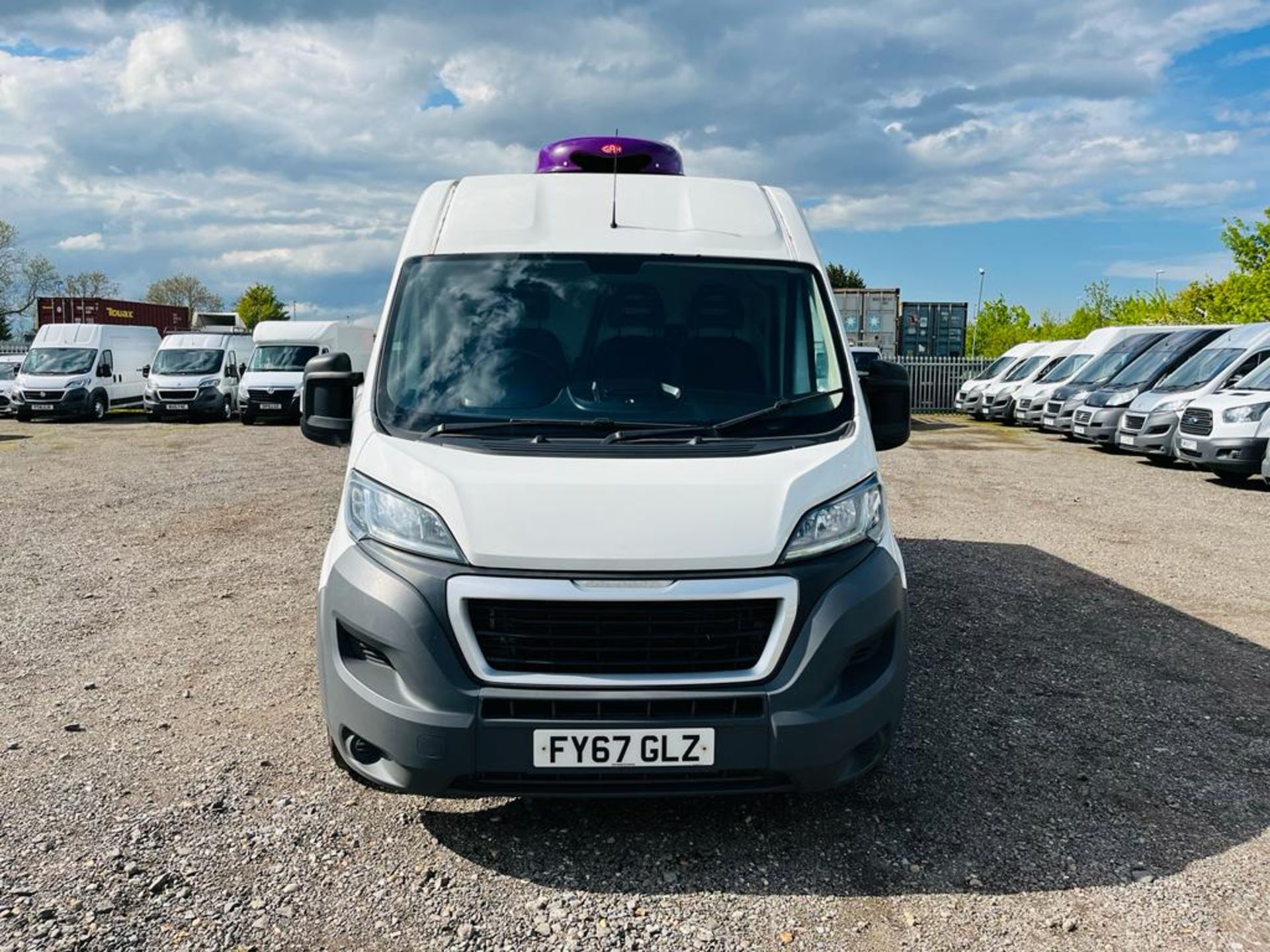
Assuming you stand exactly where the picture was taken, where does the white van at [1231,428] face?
facing the viewer and to the left of the viewer

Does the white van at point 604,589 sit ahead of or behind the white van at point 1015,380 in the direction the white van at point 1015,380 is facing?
ahead

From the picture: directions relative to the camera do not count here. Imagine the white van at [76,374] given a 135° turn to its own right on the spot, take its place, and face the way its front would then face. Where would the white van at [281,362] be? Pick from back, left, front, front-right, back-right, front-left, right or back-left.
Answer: back-right

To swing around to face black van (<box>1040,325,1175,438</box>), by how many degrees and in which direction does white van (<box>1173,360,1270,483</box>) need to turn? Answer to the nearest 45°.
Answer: approximately 135° to its right

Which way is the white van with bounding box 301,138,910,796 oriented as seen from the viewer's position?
toward the camera

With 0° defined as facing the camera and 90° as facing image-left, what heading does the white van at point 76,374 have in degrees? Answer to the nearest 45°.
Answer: approximately 45°

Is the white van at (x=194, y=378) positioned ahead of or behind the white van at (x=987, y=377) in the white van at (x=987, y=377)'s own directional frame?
ahead

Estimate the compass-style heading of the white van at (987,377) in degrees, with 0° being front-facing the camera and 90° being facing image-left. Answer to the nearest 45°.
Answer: approximately 45°
